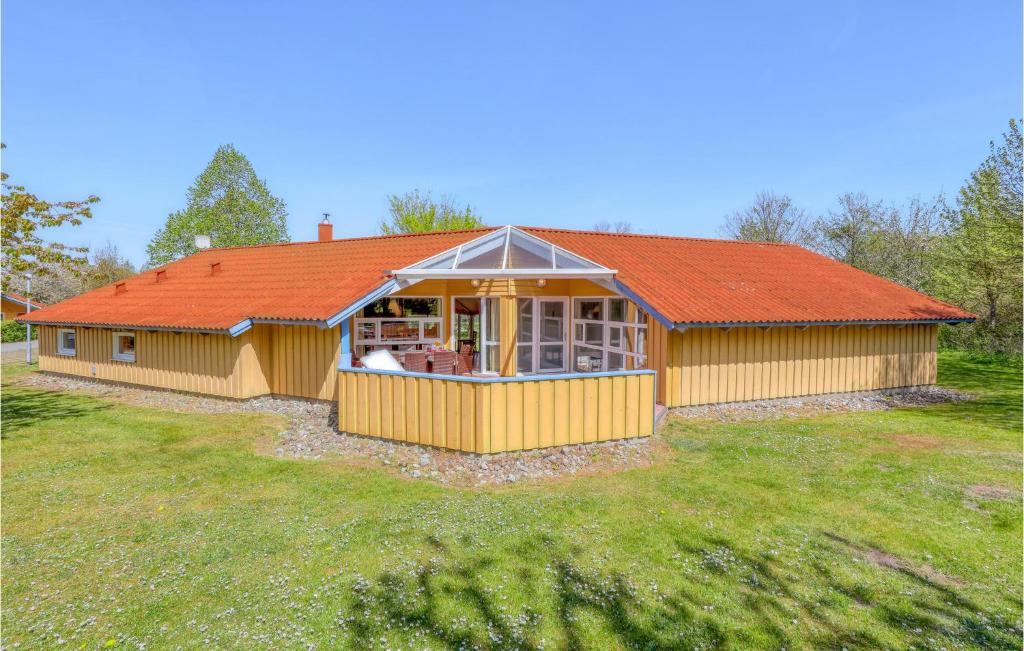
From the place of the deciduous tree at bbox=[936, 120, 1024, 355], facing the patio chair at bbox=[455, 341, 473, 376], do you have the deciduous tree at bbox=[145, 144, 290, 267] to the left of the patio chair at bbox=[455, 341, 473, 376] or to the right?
right

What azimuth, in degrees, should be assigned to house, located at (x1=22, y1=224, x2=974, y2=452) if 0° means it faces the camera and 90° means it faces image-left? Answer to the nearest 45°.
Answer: approximately 0°

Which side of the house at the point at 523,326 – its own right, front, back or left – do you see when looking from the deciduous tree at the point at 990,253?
left

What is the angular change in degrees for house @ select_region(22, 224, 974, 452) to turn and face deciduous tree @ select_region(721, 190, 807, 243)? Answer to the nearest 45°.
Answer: approximately 135° to its left

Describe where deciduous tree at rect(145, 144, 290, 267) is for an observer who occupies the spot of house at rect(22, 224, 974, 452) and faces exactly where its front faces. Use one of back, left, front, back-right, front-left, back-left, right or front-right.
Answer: back-right

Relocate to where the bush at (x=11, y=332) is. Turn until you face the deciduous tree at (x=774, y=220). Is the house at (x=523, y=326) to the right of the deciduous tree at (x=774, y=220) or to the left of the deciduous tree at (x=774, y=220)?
right

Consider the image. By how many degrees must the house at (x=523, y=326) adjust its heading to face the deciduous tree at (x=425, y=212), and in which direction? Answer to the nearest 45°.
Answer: approximately 180°

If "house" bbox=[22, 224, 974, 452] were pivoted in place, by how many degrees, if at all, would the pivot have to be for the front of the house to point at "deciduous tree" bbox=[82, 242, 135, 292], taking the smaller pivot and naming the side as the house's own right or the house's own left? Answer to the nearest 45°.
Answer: approximately 135° to the house's own right

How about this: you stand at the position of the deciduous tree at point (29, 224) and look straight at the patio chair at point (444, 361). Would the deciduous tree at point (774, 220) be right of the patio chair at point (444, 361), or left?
left
